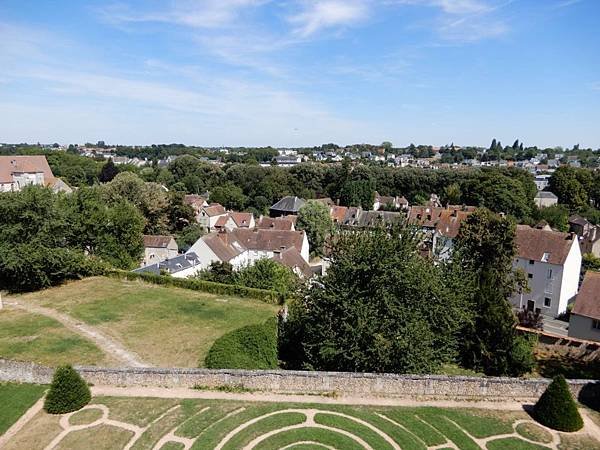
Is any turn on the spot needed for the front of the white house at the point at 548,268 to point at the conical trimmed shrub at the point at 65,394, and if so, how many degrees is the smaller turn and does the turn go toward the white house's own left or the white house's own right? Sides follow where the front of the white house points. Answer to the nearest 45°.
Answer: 0° — it already faces it

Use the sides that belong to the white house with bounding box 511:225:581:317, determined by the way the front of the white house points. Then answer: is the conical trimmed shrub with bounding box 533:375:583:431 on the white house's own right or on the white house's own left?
on the white house's own left

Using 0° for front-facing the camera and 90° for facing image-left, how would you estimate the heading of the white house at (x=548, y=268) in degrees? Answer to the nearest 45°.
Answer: approximately 45°

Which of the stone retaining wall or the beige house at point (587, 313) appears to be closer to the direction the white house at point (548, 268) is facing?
the stone retaining wall

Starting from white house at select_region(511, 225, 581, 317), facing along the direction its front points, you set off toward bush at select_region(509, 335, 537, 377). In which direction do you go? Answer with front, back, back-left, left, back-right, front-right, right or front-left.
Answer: front-left

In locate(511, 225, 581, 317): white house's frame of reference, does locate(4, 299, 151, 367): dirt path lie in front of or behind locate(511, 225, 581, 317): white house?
in front

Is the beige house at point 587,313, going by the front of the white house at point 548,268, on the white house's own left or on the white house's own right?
on the white house's own left

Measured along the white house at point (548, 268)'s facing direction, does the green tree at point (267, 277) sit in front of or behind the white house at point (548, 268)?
in front

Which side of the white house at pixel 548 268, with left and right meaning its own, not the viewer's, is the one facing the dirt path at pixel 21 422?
front
